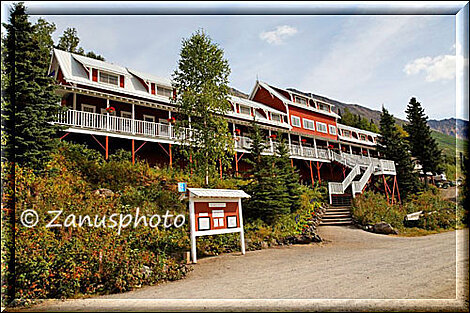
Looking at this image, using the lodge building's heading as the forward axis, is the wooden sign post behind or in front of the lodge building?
in front

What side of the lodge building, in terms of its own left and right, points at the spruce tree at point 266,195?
front

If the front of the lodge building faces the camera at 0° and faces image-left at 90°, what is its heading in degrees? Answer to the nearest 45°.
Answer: approximately 315°

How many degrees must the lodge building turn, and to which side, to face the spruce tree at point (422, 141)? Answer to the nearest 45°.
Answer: approximately 90° to its left

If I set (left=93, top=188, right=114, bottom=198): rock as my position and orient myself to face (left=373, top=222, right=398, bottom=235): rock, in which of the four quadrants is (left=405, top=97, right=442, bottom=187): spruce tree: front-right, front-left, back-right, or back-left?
front-left
